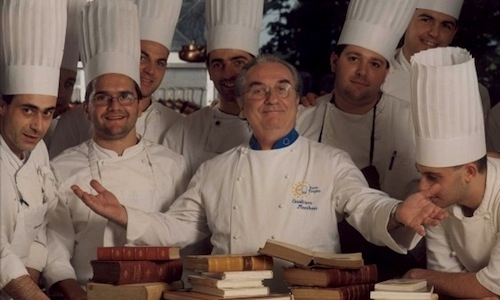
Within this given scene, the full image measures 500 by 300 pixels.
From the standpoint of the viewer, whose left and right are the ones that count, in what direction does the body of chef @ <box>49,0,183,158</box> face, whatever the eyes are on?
facing the viewer

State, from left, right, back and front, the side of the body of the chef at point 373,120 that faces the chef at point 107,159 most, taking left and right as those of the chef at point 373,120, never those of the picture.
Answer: right

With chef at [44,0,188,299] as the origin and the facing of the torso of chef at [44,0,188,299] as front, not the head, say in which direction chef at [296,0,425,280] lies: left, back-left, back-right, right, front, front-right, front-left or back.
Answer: left

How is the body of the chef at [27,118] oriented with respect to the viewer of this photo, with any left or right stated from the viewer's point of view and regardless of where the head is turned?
facing the viewer and to the right of the viewer

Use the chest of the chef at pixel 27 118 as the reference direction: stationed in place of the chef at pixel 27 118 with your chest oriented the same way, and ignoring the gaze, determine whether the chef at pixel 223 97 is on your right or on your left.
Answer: on your left

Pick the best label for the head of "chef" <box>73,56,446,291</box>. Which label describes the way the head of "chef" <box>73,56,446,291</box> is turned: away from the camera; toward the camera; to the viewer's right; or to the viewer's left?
toward the camera

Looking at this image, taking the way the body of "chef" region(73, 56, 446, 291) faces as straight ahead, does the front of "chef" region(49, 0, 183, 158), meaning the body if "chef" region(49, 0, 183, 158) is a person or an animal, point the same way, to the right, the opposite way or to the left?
the same way

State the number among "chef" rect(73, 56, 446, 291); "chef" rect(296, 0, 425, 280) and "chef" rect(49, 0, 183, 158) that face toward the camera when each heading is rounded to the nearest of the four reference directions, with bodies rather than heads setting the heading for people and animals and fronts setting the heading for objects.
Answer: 3

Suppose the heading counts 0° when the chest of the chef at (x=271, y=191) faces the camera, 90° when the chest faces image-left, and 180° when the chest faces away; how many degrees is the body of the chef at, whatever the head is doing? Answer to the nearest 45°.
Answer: approximately 0°

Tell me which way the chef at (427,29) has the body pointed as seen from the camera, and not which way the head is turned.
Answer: toward the camera

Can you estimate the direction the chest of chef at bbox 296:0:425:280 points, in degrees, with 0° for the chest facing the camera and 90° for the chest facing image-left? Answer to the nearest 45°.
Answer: approximately 0°

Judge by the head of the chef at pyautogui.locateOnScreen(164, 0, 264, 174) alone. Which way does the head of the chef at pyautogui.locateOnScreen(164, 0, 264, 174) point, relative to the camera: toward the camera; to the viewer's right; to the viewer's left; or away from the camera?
toward the camera

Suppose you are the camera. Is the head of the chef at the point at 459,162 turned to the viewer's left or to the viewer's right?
to the viewer's left

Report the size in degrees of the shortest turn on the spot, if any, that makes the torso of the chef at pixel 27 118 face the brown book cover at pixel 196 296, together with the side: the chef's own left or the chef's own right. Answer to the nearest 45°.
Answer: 0° — they already face it

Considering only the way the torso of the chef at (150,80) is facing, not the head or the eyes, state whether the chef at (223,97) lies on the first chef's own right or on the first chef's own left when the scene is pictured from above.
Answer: on the first chef's own left
